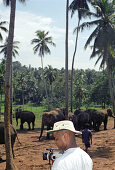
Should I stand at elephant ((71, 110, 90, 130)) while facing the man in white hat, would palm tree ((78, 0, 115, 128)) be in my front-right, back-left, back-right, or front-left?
back-left

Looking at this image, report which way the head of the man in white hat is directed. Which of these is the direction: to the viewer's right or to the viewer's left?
to the viewer's left
